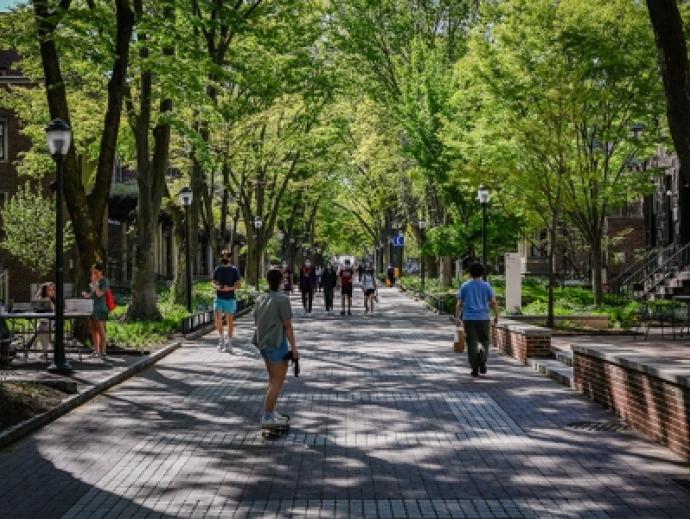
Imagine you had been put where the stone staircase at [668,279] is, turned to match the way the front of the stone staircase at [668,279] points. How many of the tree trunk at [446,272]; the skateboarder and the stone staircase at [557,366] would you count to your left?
2

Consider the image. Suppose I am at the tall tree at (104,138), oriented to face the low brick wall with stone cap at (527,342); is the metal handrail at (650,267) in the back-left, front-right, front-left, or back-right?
front-left

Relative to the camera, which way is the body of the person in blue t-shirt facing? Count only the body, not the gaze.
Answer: away from the camera

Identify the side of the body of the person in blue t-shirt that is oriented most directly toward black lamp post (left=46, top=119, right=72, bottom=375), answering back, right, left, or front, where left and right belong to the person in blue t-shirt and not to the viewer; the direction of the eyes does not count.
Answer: left

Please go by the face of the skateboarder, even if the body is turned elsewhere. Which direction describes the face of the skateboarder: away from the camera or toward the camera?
away from the camera

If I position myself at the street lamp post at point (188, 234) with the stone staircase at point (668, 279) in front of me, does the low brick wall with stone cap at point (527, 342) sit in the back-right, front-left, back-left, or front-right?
front-right

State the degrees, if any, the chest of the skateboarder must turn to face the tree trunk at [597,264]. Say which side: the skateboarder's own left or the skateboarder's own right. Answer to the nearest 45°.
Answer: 0° — they already face it

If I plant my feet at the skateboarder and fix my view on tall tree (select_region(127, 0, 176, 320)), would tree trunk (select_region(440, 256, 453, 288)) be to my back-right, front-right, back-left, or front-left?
front-right

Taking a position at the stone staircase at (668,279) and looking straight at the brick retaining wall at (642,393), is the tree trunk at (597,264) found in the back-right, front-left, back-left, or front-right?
front-right

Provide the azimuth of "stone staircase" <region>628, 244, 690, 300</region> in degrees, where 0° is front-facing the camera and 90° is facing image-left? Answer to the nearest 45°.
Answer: approximately 90°

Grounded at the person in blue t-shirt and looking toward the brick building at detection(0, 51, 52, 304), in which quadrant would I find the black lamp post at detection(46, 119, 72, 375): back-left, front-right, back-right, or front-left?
front-left
